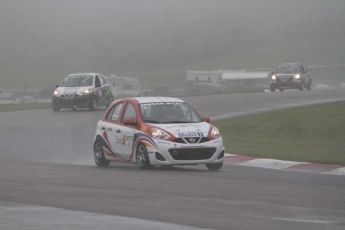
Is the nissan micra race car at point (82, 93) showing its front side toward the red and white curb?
no

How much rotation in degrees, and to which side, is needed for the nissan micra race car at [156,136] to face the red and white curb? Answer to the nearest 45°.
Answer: approximately 45° to its left

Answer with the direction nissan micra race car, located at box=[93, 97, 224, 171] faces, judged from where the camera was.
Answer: facing the viewer and to the right of the viewer

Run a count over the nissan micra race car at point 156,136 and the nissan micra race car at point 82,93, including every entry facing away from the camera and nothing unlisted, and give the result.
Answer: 0

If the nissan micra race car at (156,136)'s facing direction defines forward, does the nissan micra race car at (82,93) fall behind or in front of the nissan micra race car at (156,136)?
behind

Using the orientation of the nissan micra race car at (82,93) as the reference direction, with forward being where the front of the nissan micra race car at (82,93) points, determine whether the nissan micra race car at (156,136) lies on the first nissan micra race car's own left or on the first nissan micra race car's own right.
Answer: on the first nissan micra race car's own left

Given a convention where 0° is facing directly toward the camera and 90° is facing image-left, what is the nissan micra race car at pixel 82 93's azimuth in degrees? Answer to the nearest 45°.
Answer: approximately 45°
